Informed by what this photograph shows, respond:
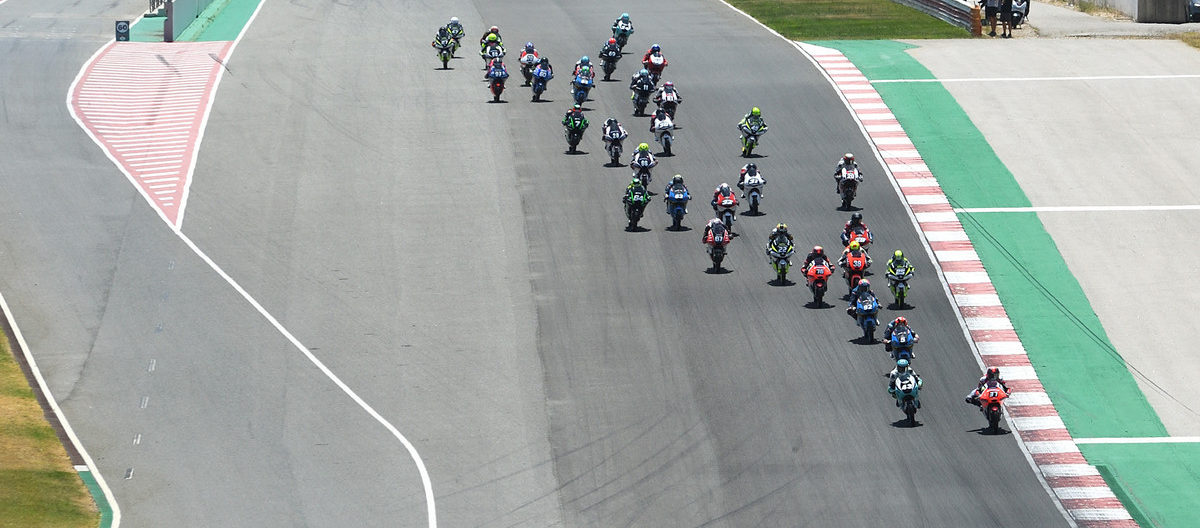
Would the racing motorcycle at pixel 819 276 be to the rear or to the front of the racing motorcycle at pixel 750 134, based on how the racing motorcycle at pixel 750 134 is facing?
to the front

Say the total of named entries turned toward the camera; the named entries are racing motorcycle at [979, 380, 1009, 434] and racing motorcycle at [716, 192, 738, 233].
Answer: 2

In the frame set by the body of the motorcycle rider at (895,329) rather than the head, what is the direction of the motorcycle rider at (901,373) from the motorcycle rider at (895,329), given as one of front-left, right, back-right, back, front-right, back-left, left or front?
front

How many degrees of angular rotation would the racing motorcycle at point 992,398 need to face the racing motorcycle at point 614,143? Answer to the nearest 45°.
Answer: approximately 135° to its right

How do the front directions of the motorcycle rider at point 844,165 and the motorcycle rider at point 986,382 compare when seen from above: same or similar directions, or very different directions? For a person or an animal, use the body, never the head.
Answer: same or similar directions

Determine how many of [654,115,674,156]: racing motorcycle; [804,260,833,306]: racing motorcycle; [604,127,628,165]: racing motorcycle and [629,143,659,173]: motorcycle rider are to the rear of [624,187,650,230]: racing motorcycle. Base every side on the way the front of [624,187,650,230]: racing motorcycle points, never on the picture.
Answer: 3

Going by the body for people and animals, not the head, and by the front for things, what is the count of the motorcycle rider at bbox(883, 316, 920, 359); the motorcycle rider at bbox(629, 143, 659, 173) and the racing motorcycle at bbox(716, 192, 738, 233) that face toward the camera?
3

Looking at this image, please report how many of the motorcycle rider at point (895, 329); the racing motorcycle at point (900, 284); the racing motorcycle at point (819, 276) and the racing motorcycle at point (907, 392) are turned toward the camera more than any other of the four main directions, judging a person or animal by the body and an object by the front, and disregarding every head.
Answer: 4

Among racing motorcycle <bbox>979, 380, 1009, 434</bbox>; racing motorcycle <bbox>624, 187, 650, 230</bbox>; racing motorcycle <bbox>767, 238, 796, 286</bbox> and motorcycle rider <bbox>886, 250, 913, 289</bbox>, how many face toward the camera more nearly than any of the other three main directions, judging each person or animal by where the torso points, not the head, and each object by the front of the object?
4

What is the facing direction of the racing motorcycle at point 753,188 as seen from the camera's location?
facing the viewer

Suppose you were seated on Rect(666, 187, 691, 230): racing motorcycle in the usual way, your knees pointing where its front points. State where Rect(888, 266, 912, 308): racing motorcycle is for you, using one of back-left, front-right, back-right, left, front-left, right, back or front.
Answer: front-left

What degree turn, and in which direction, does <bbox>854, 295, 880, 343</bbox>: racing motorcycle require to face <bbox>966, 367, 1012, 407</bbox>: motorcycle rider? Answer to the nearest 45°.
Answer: approximately 45° to its left

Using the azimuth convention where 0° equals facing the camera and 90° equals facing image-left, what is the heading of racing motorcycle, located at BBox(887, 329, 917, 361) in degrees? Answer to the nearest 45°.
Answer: approximately 0°

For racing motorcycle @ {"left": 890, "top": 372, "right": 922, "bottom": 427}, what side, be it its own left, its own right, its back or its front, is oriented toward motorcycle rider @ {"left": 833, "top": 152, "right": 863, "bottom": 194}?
back

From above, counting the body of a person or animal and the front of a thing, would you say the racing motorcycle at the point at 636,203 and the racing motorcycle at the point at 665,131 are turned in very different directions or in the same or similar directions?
same or similar directions

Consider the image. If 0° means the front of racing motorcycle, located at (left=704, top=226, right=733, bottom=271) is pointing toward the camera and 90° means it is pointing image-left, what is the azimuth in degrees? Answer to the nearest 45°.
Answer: approximately 0°

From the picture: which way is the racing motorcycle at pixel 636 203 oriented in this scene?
toward the camera

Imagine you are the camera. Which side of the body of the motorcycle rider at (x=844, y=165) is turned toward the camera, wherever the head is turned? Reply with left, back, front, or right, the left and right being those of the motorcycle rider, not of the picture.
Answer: front

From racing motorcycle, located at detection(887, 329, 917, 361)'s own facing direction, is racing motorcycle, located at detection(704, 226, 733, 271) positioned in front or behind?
behind

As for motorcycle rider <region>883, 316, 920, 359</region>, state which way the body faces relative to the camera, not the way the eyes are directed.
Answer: toward the camera

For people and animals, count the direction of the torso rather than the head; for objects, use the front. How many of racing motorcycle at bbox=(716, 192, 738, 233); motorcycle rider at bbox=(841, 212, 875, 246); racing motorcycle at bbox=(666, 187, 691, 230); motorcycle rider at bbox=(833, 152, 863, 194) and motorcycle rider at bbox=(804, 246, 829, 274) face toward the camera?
5
